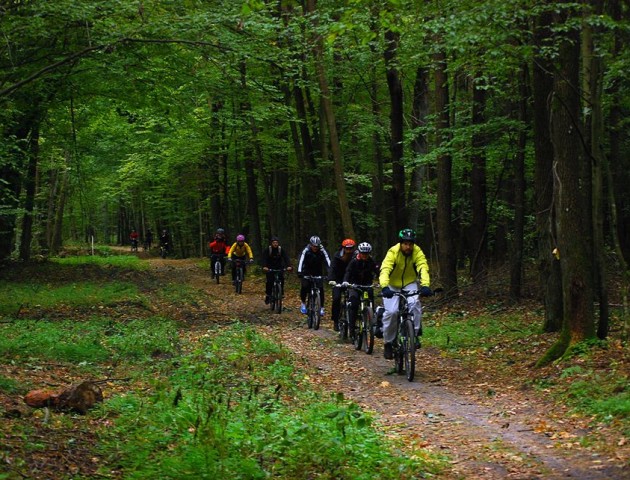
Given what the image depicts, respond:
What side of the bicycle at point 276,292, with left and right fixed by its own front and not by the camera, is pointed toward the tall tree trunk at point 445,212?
left

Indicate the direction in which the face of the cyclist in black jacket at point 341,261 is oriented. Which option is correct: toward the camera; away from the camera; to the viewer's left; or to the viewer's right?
toward the camera

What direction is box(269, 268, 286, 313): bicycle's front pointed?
toward the camera

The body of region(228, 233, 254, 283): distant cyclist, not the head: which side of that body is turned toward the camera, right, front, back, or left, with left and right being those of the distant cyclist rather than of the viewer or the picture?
front

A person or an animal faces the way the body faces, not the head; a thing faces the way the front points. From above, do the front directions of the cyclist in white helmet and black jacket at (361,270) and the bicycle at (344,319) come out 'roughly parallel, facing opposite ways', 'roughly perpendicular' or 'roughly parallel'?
roughly parallel

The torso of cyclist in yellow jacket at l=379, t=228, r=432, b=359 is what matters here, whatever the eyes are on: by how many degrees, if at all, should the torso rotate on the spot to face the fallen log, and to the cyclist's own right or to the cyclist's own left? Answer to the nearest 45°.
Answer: approximately 45° to the cyclist's own right

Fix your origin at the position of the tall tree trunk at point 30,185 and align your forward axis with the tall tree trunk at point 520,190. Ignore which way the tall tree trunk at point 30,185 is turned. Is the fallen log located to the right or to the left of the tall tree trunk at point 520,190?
right

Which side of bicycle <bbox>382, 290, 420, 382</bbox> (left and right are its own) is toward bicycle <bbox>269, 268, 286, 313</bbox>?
back

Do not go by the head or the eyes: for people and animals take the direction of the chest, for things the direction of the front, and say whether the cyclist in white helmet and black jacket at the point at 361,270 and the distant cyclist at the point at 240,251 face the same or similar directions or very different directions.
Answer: same or similar directions

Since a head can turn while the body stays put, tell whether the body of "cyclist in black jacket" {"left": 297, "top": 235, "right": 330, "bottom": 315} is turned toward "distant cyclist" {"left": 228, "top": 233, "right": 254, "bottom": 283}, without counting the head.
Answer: no

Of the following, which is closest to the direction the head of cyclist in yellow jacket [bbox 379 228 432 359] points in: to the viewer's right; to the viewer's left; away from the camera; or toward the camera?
toward the camera

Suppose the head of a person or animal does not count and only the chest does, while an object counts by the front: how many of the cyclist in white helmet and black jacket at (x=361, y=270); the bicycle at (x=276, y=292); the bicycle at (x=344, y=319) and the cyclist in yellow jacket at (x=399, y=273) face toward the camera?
4

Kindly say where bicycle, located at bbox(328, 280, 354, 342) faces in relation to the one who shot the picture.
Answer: facing the viewer

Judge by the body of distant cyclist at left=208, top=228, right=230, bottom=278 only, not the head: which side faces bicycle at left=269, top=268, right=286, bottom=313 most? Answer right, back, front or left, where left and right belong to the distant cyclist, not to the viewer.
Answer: front

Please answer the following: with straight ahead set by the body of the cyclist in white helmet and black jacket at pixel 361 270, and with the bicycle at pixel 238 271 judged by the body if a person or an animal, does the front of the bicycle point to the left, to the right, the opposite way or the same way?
the same way

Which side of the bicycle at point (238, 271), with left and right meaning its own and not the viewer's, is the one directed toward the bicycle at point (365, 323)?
front

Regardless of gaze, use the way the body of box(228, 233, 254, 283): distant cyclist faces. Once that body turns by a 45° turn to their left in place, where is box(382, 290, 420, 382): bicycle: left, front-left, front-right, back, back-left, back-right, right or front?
front-right

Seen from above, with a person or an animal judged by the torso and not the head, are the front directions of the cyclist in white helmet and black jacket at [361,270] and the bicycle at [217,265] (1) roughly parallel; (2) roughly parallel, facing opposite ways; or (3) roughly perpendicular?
roughly parallel
